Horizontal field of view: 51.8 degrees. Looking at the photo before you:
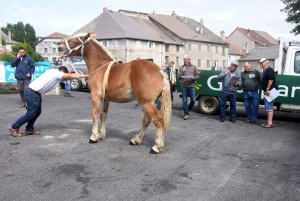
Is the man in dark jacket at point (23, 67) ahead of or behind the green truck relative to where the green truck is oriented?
behind

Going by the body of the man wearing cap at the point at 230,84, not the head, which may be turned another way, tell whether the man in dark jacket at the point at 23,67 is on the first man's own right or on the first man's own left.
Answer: on the first man's own right

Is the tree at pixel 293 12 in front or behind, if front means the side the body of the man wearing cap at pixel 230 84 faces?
behind

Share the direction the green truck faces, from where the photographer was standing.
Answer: facing to the right of the viewer

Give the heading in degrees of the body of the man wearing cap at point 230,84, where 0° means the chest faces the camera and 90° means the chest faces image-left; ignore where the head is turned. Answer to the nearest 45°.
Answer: approximately 0°

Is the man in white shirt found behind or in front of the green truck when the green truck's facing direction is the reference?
behind

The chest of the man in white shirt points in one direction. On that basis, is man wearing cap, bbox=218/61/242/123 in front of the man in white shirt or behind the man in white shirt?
in front

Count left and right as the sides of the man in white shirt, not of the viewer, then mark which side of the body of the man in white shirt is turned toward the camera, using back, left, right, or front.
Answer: right

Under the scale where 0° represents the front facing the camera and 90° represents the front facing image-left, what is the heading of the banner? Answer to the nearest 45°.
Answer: approximately 0°

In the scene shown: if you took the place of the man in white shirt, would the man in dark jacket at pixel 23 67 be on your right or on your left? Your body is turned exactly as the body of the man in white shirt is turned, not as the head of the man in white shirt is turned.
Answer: on your left

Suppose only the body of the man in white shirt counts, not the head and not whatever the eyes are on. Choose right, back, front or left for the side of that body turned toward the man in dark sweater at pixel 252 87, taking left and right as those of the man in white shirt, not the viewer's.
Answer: front

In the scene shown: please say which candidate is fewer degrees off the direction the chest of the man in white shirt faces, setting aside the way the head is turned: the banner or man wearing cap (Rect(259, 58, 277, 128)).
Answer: the man wearing cap
